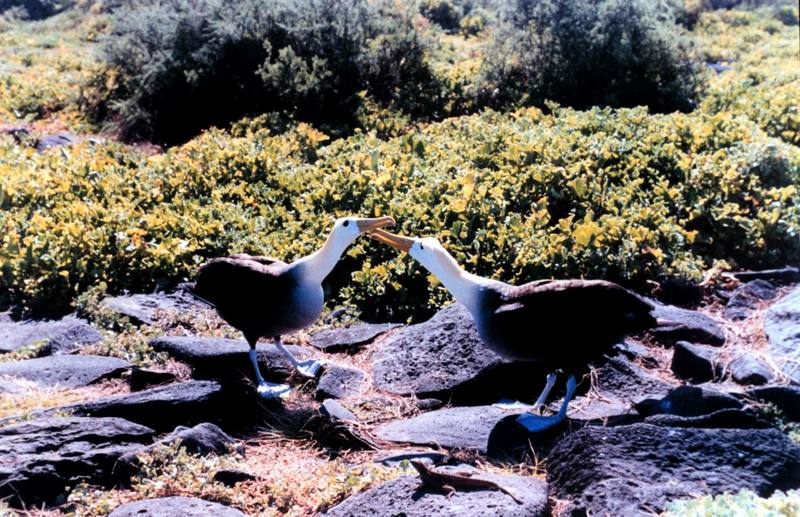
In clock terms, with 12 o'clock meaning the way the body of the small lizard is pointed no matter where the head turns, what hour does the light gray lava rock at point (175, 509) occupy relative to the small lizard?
The light gray lava rock is roughly at 12 o'clock from the small lizard.

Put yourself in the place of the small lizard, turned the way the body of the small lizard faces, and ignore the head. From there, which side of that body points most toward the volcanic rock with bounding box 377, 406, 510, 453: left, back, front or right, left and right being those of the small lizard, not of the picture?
right

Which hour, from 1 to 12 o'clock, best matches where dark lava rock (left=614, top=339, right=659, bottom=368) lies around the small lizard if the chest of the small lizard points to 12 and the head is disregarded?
The dark lava rock is roughly at 4 o'clock from the small lizard.

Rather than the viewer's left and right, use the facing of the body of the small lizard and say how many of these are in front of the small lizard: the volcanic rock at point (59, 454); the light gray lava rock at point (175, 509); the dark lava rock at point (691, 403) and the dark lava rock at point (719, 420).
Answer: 2

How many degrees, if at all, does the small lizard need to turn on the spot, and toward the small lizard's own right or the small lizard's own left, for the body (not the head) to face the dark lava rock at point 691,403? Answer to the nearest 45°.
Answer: approximately 135° to the small lizard's own right

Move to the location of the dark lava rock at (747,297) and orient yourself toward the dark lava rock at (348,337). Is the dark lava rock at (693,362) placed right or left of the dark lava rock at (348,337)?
left

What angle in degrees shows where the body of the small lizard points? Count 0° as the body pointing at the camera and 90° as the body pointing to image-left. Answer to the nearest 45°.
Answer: approximately 90°

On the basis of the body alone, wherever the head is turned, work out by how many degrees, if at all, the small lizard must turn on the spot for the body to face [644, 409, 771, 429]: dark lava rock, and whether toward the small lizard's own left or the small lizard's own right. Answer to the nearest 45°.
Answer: approximately 135° to the small lizard's own right

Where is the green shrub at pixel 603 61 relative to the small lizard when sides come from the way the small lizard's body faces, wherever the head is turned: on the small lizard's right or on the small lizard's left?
on the small lizard's right

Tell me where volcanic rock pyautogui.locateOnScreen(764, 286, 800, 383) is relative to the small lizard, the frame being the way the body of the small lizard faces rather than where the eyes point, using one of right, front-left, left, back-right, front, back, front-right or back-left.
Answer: back-right
